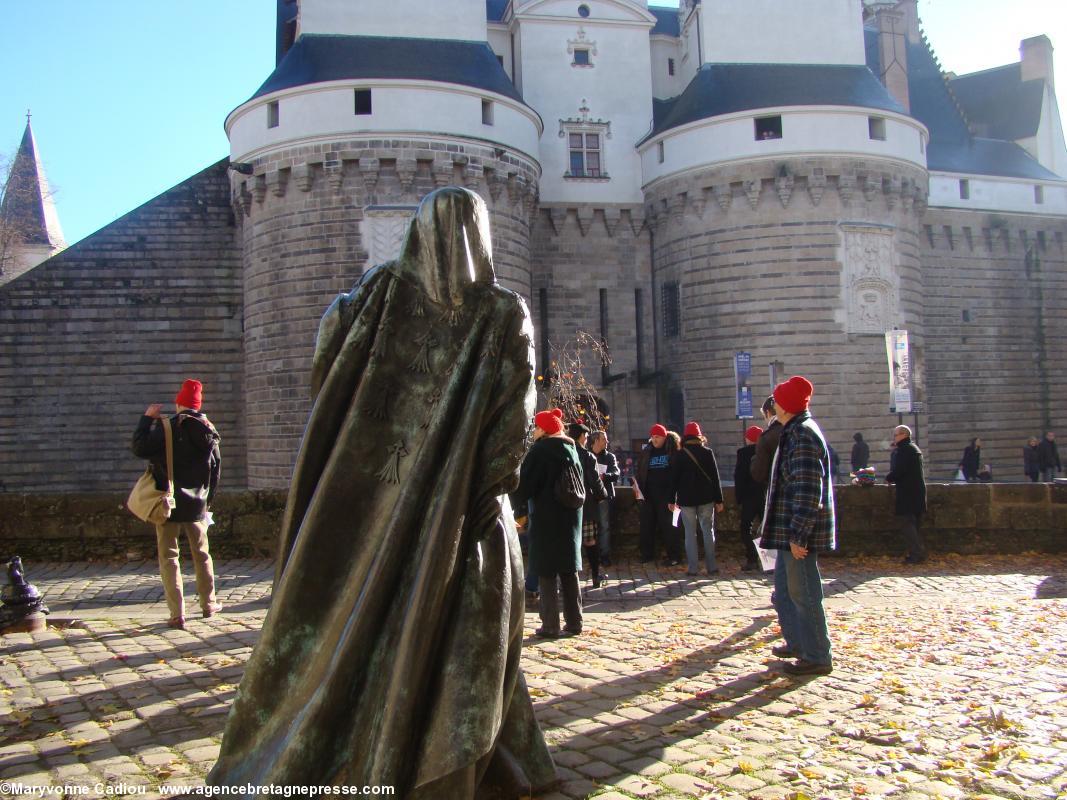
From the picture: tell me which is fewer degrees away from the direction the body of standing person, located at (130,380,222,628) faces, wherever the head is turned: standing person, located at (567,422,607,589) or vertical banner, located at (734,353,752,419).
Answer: the vertical banner

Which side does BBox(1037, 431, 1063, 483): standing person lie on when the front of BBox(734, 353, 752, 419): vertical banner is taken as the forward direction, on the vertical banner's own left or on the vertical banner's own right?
on the vertical banner's own left

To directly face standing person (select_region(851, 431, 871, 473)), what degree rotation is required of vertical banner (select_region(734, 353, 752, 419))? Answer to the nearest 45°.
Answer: approximately 90° to its left

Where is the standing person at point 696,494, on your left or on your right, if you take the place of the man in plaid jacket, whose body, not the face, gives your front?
on your right

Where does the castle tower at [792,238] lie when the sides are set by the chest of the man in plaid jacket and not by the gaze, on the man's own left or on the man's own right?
on the man's own right

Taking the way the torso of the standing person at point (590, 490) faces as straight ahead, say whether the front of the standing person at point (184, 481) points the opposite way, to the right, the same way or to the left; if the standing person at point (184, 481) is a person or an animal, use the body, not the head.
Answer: the same way

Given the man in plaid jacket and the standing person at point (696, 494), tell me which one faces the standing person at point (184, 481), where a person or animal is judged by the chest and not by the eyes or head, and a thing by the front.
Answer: the man in plaid jacket

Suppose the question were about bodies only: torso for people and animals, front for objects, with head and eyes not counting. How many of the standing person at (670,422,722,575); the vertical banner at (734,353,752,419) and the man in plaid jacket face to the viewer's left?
1

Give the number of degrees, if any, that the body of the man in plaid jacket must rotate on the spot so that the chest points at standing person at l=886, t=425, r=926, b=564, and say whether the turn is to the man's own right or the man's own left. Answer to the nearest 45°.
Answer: approximately 90° to the man's own right

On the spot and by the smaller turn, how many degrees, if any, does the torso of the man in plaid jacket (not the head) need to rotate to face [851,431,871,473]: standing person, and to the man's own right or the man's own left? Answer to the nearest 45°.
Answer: approximately 90° to the man's own right

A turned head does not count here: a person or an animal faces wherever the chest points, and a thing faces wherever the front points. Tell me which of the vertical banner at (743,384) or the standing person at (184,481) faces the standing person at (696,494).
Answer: the vertical banner

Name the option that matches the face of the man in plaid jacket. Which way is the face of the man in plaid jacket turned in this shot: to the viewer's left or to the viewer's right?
to the viewer's left

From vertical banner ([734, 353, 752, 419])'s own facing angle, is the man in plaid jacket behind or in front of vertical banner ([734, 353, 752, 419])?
in front
